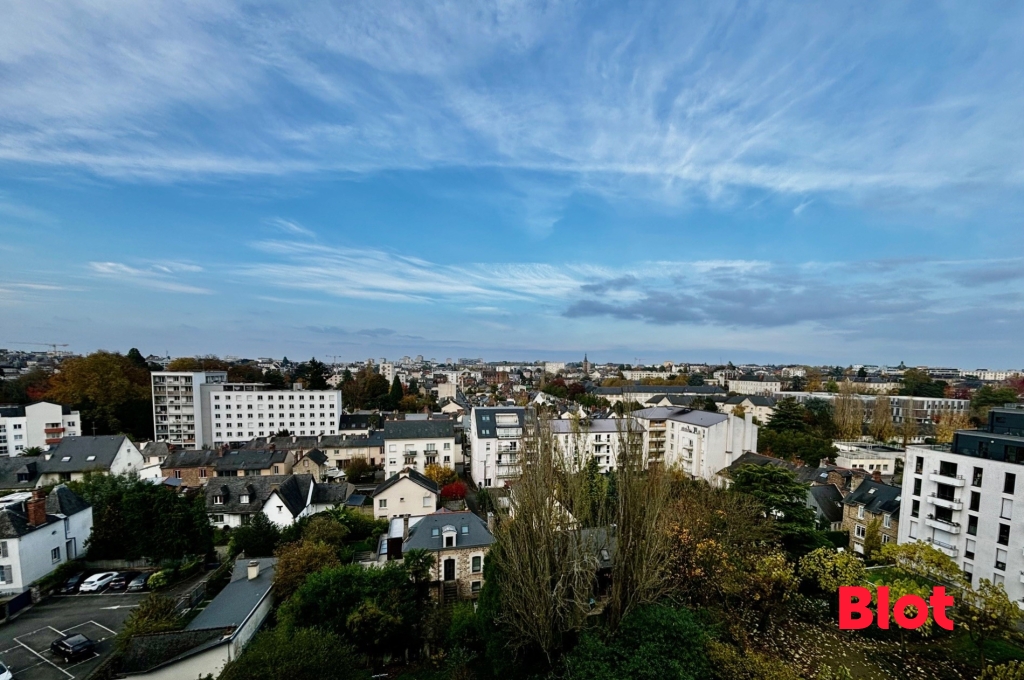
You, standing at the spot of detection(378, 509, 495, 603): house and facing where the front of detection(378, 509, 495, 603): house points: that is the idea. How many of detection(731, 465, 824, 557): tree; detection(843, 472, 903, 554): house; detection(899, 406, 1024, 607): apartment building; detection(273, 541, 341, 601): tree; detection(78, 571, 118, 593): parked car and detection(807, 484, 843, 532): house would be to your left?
4

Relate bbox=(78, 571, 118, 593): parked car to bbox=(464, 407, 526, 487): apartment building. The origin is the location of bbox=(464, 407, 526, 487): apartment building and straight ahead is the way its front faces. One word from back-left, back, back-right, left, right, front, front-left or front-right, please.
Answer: front-right

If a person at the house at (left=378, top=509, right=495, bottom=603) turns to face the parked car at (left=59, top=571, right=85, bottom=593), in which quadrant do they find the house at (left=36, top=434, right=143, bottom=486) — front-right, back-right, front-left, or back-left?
front-right

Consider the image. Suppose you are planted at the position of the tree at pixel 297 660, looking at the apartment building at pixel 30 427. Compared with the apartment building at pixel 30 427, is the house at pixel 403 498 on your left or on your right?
right

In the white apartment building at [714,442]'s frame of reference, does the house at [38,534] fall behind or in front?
in front

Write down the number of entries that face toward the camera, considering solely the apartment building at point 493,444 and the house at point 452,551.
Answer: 2

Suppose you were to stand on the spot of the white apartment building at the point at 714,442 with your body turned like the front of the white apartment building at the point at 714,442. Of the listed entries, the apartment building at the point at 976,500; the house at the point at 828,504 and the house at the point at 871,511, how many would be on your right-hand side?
0

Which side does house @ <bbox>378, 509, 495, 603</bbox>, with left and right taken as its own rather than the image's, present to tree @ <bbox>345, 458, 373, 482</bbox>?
back

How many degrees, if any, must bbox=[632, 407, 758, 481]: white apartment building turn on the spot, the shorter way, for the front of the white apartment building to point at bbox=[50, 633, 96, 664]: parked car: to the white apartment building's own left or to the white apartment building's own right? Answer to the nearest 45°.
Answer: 0° — it already faces it

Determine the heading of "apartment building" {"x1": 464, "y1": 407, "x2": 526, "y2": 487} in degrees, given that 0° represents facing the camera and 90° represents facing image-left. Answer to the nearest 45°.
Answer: approximately 0°

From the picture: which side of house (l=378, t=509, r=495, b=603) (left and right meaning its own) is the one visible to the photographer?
front

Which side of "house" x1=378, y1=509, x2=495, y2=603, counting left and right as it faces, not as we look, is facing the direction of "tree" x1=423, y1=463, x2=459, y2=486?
back

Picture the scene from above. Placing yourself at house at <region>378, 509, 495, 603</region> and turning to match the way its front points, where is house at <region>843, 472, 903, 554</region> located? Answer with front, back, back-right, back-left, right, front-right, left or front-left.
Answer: left

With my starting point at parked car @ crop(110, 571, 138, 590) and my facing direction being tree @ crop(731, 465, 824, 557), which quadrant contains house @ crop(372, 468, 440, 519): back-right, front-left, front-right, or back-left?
front-left

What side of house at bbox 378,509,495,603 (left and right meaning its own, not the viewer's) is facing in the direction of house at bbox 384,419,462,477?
back

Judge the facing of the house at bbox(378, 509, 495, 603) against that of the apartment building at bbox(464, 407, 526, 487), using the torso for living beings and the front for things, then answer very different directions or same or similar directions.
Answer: same or similar directions

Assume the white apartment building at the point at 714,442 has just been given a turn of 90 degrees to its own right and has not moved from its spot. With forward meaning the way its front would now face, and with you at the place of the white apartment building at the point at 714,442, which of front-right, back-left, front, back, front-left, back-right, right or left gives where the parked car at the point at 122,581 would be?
left
